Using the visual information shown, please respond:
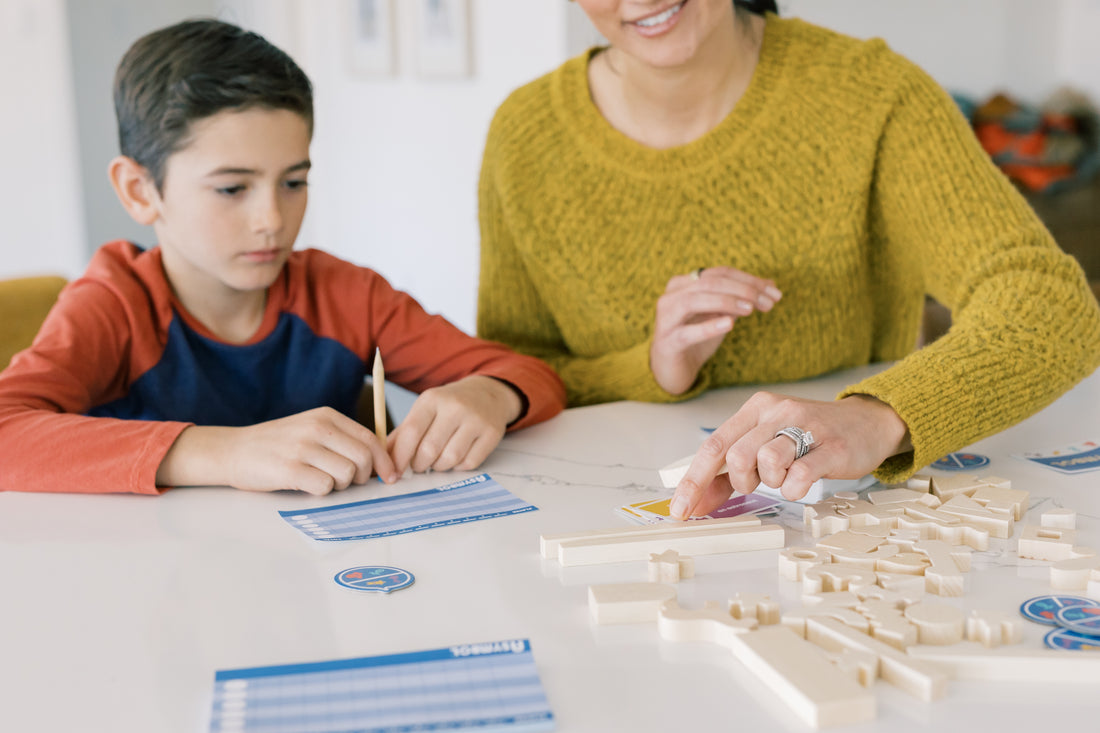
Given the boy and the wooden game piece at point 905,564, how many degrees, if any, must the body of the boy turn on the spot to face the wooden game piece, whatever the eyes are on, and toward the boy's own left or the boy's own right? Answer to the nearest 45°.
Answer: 0° — they already face it

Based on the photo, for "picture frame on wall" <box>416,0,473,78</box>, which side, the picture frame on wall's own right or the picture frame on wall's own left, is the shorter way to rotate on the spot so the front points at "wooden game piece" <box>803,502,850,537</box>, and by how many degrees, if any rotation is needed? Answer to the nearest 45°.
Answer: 0° — it already faces it

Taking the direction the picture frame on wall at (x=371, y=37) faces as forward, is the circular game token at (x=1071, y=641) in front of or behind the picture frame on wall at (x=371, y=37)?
in front

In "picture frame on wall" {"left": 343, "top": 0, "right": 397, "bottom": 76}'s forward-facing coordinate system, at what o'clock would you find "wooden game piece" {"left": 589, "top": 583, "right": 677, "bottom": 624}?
The wooden game piece is roughly at 12 o'clock from the picture frame on wall.

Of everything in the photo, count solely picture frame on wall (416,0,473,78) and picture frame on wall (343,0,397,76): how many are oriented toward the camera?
2

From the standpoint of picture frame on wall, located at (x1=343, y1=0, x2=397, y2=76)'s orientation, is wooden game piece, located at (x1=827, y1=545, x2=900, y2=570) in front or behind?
in front

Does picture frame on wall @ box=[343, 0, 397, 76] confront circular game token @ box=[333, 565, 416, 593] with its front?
yes

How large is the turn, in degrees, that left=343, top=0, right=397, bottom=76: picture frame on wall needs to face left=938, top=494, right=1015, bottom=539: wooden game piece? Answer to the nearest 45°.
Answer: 0° — it already faces it

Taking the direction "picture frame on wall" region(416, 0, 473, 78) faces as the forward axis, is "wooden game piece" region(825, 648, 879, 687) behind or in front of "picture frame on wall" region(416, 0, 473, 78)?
in front

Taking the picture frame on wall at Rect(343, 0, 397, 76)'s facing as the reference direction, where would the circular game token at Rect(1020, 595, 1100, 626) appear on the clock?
The circular game token is roughly at 12 o'clock from the picture frame on wall.
